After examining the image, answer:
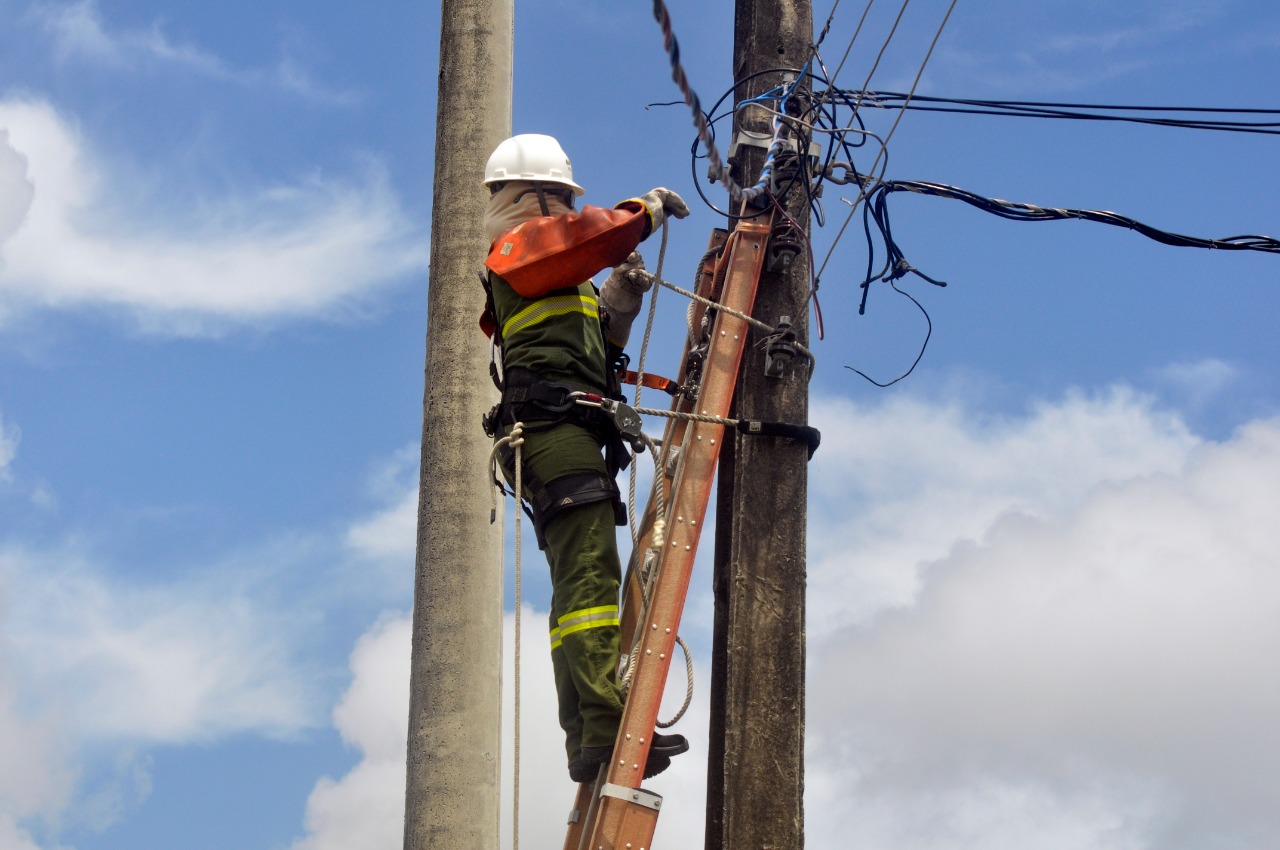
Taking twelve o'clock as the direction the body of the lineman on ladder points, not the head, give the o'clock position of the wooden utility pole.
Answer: The wooden utility pole is roughly at 11 o'clock from the lineman on ladder.

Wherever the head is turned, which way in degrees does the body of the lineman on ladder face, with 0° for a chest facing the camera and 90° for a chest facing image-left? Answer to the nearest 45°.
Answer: approximately 270°

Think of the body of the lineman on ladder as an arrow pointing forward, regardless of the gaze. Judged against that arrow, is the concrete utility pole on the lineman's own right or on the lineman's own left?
on the lineman's own left

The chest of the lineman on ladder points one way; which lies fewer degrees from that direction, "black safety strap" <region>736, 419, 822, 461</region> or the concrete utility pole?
the black safety strap
